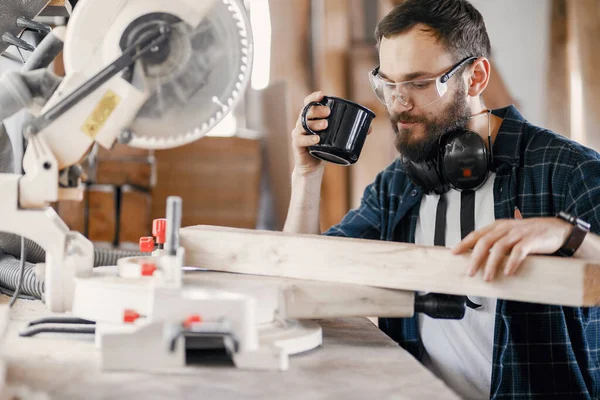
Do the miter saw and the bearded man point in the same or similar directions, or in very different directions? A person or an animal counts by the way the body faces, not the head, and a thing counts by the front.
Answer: very different directions

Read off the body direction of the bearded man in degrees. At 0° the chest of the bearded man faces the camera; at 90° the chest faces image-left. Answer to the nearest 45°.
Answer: approximately 45°

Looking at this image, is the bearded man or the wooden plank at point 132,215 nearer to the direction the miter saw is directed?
the bearded man

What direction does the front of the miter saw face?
to the viewer's right

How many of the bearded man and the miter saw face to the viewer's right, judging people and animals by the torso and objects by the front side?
1

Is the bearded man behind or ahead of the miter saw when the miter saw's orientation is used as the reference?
ahead

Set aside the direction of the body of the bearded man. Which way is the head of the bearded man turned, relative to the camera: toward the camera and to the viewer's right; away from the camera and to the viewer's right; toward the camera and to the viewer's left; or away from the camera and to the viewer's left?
toward the camera and to the viewer's left
